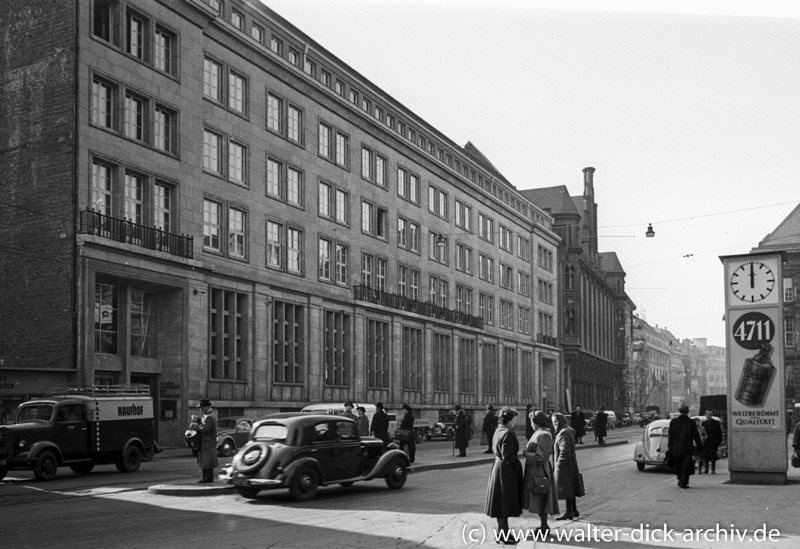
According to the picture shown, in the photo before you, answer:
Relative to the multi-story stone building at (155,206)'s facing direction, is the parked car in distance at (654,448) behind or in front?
in front

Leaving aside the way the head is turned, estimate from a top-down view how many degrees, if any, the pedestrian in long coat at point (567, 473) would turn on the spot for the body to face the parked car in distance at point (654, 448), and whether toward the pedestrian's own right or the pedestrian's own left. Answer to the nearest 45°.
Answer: approximately 90° to the pedestrian's own right

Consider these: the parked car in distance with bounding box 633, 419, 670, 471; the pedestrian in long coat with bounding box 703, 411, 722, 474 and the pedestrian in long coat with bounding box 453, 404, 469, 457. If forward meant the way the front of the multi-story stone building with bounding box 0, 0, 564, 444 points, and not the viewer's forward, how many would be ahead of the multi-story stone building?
3

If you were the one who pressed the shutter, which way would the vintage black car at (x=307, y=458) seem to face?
facing away from the viewer and to the right of the viewer

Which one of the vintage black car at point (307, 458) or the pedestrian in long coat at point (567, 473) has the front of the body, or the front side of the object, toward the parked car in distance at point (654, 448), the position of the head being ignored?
the vintage black car

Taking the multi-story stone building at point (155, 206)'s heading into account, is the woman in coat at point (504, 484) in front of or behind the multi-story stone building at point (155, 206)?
in front

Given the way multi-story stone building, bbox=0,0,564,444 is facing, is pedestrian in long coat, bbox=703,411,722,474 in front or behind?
in front

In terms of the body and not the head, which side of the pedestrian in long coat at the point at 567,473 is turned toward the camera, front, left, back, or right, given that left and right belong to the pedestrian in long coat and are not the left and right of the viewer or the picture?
left
